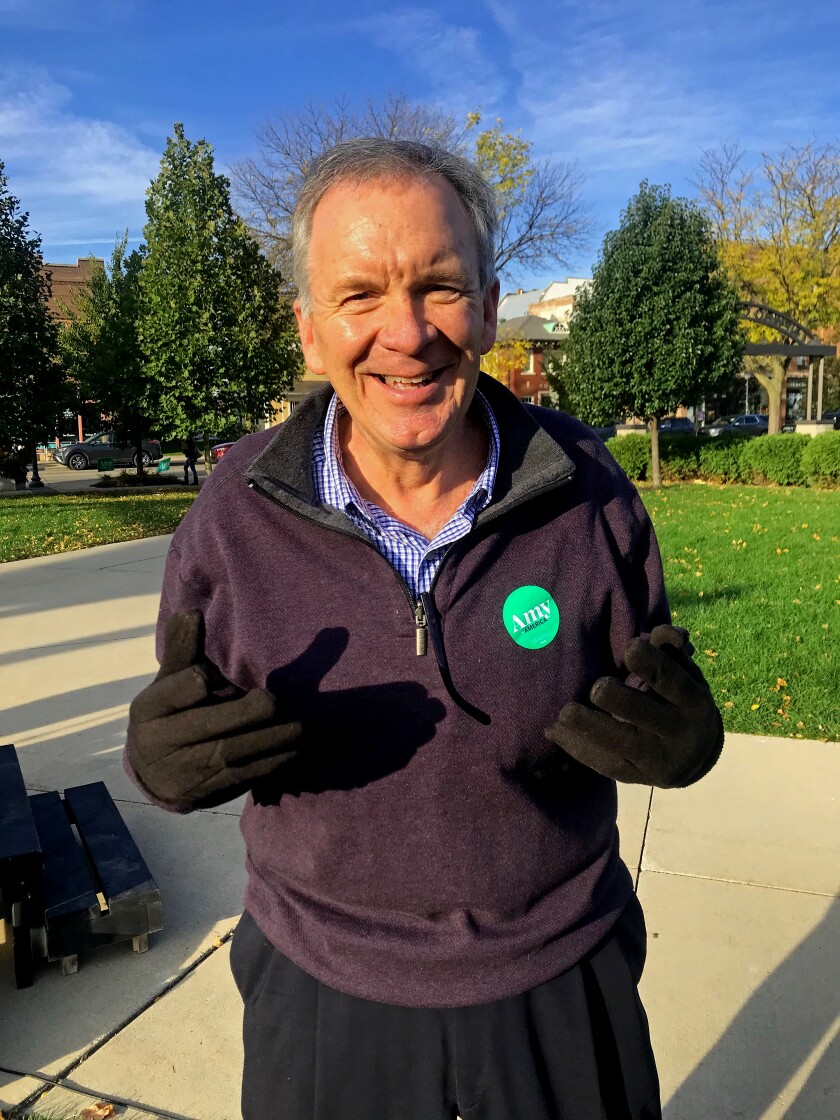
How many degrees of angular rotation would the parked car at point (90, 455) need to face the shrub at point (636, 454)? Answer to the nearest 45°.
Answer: approximately 135° to its left

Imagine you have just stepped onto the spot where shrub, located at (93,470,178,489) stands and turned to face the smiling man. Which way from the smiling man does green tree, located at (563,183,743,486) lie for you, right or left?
left

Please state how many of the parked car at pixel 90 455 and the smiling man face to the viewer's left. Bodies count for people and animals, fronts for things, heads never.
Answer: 1

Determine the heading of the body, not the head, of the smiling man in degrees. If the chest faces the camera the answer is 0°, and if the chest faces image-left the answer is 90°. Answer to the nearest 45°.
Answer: approximately 0°

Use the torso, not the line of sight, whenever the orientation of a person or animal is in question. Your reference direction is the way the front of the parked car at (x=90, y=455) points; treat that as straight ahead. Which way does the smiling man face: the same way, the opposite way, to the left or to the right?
to the left

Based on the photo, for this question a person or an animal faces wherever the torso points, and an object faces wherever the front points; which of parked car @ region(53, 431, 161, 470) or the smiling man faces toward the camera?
the smiling man

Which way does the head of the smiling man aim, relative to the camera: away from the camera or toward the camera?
toward the camera

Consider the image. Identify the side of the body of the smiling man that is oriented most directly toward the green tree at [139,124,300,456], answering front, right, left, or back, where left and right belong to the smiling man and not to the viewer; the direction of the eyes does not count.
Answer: back

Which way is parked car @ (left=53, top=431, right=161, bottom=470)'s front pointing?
to the viewer's left

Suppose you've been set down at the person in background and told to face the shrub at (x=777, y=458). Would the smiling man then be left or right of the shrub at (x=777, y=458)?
right

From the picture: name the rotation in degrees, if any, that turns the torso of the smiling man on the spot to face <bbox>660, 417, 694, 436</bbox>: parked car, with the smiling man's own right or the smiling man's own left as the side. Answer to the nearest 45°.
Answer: approximately 180°

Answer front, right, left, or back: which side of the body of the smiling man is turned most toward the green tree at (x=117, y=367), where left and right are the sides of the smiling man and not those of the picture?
back

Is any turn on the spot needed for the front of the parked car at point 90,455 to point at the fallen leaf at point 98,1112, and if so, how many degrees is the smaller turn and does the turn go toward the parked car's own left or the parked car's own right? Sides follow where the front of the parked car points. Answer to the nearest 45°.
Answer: approximately 90° to the parked car's own left
